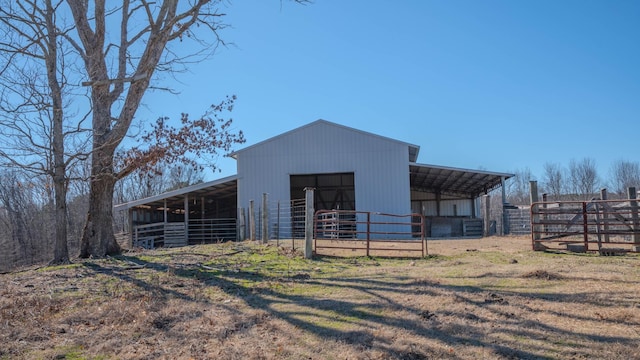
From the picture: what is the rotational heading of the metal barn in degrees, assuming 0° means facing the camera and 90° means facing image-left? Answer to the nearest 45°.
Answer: approximately 0°

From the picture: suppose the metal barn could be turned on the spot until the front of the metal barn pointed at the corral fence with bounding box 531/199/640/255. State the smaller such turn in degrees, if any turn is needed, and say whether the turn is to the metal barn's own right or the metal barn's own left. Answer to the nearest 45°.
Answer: approximately 45° to the metal barn's own left

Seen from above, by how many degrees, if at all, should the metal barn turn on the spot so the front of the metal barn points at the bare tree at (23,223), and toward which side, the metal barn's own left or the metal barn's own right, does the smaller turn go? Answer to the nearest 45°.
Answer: approximately 135° to the metal barn's own right
